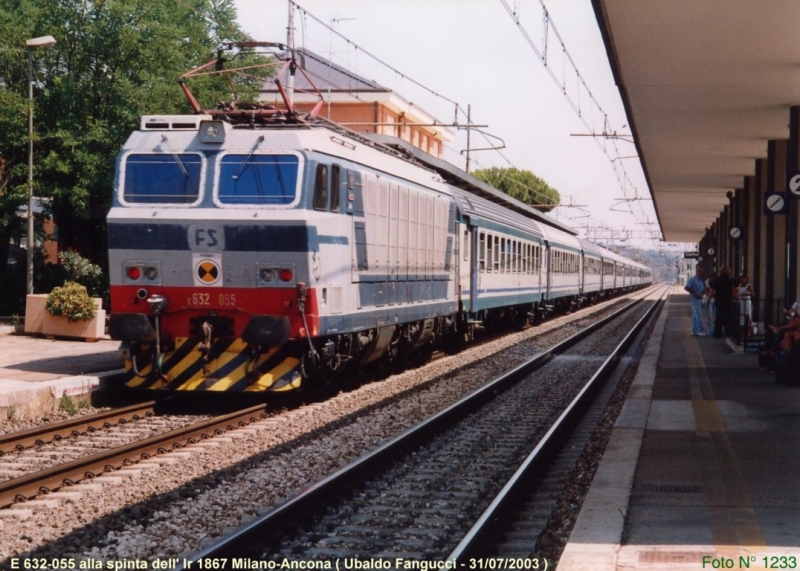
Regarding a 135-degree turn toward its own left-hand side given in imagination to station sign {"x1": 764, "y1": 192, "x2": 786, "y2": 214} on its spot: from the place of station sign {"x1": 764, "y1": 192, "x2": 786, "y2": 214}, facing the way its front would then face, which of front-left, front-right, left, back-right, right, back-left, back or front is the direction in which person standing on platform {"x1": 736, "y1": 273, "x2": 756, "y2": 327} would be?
front-left

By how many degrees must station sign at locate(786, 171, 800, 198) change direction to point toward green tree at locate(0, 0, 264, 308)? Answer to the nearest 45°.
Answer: approximately 90° to its right

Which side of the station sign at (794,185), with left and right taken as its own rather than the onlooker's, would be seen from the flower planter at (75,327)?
right

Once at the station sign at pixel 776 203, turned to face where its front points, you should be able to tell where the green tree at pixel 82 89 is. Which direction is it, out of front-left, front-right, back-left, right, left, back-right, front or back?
right

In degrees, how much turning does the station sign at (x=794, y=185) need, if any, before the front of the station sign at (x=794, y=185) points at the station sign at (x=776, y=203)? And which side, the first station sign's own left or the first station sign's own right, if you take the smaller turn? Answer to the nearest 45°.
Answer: approximately 180°

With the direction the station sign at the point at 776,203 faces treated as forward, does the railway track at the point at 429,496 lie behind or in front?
in front

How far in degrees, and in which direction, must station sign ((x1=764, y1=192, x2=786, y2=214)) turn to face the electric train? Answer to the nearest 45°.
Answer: approximately 45° to its right

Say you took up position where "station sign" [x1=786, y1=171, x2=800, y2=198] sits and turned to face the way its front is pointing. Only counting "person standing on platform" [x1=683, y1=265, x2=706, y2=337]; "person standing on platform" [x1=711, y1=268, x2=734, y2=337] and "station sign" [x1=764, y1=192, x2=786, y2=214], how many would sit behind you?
3

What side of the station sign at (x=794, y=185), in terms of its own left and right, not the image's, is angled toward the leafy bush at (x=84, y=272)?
right

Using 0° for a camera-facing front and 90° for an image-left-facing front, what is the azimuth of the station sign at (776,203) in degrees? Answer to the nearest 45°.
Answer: approximately 0°

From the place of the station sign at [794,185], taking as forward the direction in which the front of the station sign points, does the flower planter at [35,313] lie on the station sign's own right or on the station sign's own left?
on the station sign's own right

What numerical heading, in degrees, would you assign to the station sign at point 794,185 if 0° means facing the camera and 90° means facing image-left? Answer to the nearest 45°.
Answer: approximately 0°

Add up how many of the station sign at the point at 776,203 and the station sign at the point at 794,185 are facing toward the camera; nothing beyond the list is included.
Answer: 2

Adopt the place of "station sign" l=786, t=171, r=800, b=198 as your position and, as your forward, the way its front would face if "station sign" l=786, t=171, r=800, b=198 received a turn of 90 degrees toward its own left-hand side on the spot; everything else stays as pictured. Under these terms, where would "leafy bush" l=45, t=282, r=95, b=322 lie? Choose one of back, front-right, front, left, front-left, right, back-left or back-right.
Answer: back
